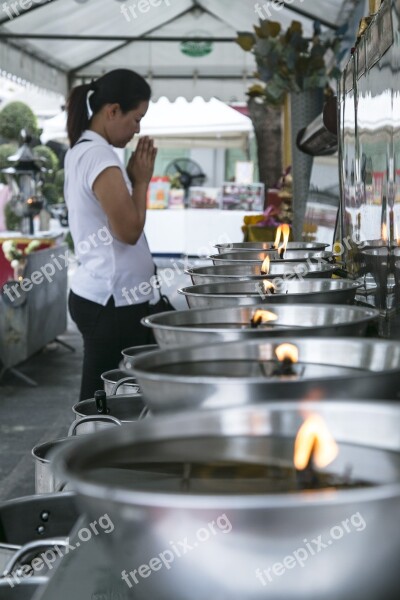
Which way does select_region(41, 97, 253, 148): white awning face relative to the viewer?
toward the camera

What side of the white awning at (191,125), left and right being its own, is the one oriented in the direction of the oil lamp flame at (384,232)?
front

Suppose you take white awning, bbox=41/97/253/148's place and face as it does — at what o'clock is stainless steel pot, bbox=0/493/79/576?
The stainless steel pot is roughly at 12 o'clock from the white awning.

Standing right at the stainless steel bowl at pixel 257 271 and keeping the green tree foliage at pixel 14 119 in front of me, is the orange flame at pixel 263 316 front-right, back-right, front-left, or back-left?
back-left

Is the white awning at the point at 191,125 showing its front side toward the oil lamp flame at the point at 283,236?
yes

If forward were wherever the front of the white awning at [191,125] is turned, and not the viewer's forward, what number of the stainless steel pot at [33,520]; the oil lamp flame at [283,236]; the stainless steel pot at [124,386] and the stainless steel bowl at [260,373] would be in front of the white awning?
4
